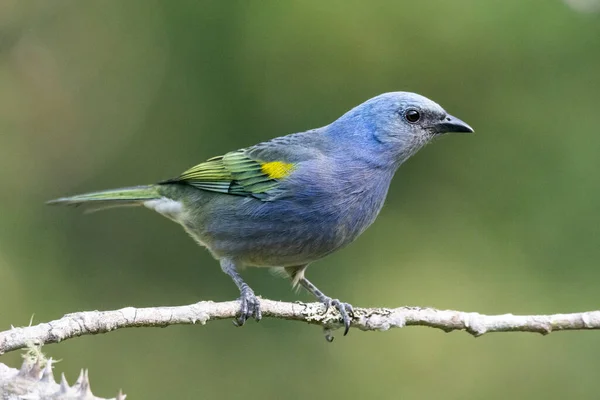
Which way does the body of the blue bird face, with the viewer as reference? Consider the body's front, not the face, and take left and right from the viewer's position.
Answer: facing to the right of the viewer
